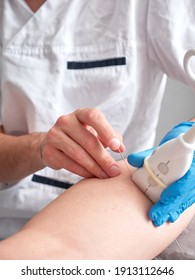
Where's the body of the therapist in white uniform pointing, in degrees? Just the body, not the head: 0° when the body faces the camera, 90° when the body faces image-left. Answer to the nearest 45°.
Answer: approximately 0°
